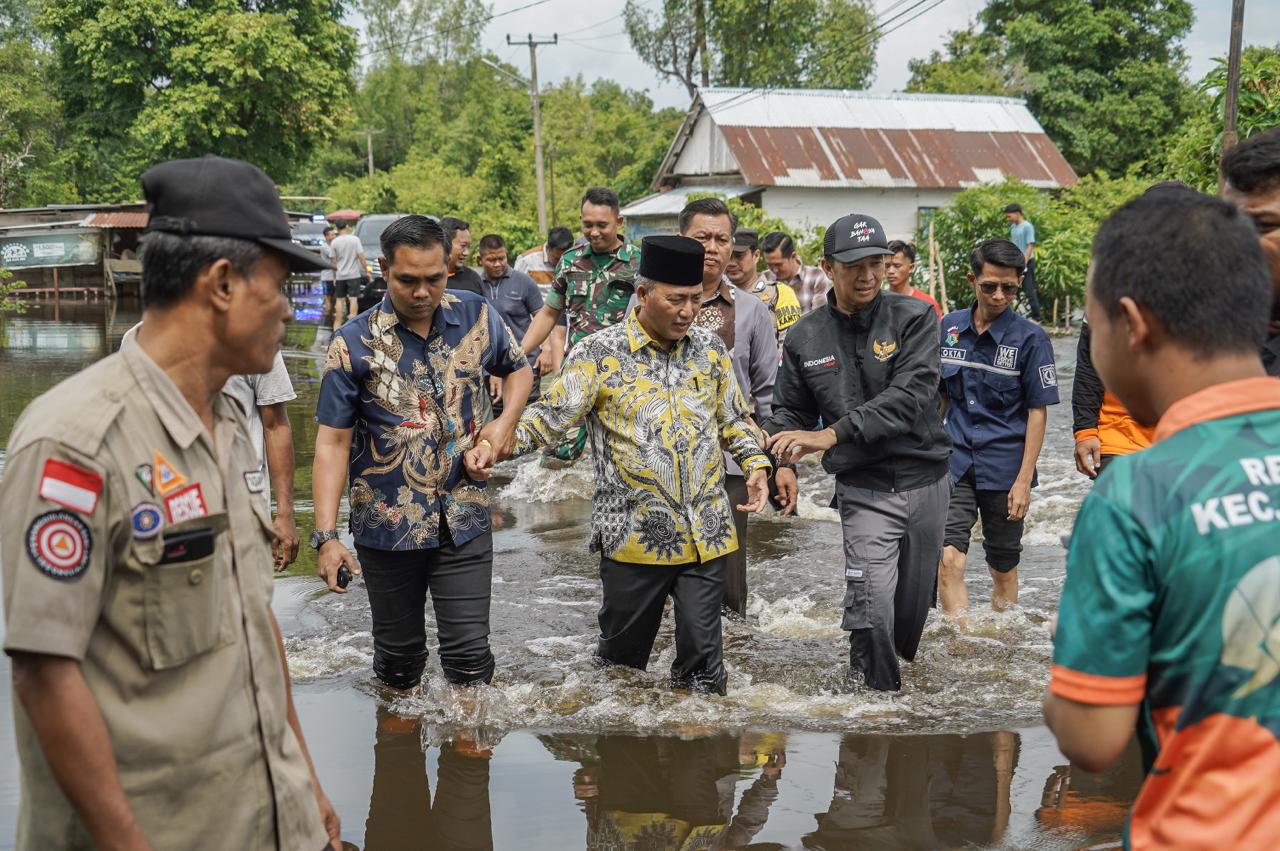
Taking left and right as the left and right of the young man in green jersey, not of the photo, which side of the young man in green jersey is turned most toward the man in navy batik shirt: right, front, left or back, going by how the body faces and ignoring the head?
front

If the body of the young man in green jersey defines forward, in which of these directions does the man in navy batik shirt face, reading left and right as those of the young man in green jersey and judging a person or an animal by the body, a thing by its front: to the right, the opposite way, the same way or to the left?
the opposite way

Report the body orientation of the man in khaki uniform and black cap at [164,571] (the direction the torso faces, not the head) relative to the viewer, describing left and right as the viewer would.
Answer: facing the viewer and to the right of the viewer

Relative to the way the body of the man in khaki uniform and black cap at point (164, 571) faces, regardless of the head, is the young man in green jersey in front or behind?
in front

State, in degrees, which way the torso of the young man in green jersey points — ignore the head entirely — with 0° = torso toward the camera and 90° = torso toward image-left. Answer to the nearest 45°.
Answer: approximately 135°

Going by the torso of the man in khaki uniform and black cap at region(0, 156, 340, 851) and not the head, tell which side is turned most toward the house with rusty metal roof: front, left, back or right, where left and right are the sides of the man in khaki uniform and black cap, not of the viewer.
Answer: left

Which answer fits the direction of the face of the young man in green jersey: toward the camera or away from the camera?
away from the camera

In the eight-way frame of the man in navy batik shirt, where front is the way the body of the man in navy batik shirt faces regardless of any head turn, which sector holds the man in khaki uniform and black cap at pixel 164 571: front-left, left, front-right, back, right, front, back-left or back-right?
front

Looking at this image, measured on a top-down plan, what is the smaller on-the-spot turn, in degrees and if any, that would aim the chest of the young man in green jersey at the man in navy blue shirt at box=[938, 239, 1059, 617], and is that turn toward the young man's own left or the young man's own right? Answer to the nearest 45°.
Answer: approximately 45° to the young man's own right

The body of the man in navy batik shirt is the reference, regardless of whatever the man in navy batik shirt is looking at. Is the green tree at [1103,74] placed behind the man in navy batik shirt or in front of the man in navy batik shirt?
behind

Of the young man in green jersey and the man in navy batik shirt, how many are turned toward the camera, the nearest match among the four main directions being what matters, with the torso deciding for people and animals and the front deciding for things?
1

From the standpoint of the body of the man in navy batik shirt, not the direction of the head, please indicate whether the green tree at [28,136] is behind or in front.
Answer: behind

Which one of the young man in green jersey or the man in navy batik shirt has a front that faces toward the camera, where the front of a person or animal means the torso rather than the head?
the man in navy batik shirt

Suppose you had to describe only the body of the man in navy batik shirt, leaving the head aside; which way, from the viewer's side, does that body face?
toward the camera

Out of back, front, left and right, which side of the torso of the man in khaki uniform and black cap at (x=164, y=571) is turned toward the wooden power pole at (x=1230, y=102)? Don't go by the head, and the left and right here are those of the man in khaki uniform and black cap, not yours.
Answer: left

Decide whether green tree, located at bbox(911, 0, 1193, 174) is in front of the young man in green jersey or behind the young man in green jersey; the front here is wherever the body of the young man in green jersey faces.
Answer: in front

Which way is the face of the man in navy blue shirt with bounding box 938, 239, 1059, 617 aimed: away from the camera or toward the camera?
toward the camera
